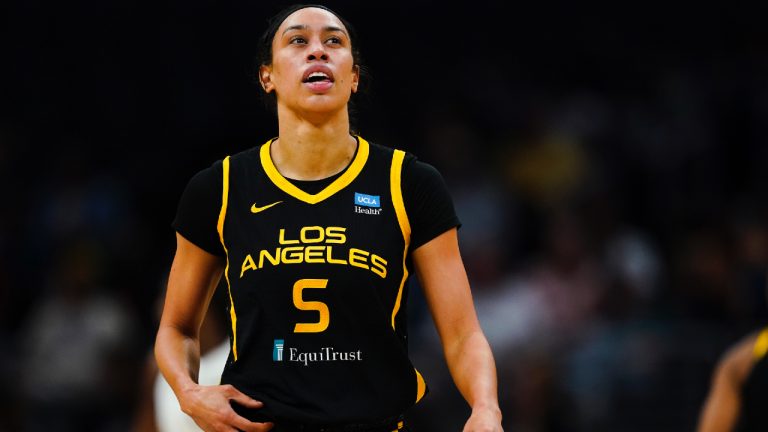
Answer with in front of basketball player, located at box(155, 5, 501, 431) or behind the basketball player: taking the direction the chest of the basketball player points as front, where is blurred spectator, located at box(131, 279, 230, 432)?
behind

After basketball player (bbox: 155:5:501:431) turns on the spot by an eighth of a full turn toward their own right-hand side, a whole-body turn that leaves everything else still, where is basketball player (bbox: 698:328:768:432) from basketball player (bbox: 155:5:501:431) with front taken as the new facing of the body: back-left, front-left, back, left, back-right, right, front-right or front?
back

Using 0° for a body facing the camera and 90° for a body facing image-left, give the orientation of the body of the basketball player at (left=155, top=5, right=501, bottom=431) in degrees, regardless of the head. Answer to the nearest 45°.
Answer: approximately 0°
